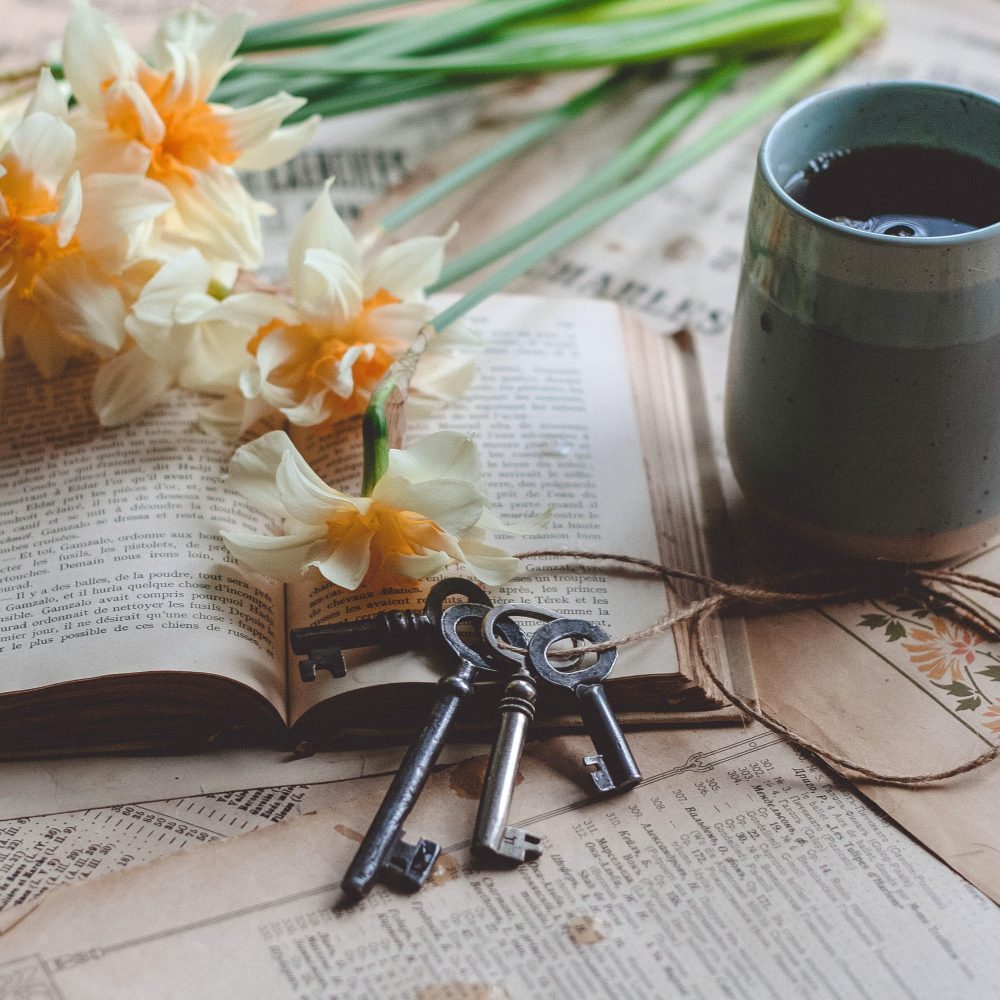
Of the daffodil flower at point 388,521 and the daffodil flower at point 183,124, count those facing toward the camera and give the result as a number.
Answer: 2

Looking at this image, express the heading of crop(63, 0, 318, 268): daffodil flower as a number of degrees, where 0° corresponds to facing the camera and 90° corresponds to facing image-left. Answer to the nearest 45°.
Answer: approximately 0°

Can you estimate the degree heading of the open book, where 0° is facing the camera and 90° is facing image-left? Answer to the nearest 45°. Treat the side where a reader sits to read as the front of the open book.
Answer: approximately 0°
